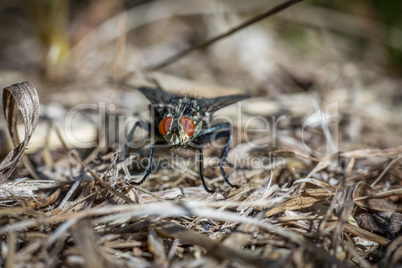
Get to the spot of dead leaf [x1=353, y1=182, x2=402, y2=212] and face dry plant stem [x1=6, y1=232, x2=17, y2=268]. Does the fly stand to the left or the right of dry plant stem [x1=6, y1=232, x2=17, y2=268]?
right

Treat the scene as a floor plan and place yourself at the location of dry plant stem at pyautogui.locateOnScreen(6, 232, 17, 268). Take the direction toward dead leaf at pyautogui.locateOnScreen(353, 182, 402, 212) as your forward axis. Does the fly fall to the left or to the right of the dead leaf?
left

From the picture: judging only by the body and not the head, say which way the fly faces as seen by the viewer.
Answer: toward the camera

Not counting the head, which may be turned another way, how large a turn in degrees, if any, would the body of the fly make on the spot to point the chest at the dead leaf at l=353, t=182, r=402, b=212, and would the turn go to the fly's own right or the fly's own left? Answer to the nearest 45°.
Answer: approximately 45° to the fly's own left

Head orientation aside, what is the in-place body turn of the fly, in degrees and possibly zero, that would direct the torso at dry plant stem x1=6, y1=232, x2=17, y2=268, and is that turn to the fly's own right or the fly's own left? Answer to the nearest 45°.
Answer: approximately 45° to the fly's own right

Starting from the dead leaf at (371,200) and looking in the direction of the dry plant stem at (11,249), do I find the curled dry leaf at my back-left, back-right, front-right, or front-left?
front-right

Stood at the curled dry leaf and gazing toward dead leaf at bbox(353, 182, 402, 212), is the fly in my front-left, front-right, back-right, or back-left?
front-left

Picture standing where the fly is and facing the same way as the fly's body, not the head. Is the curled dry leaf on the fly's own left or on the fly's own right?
on the fly's own right

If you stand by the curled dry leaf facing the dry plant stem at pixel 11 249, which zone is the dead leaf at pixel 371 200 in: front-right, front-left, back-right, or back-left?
front-left
